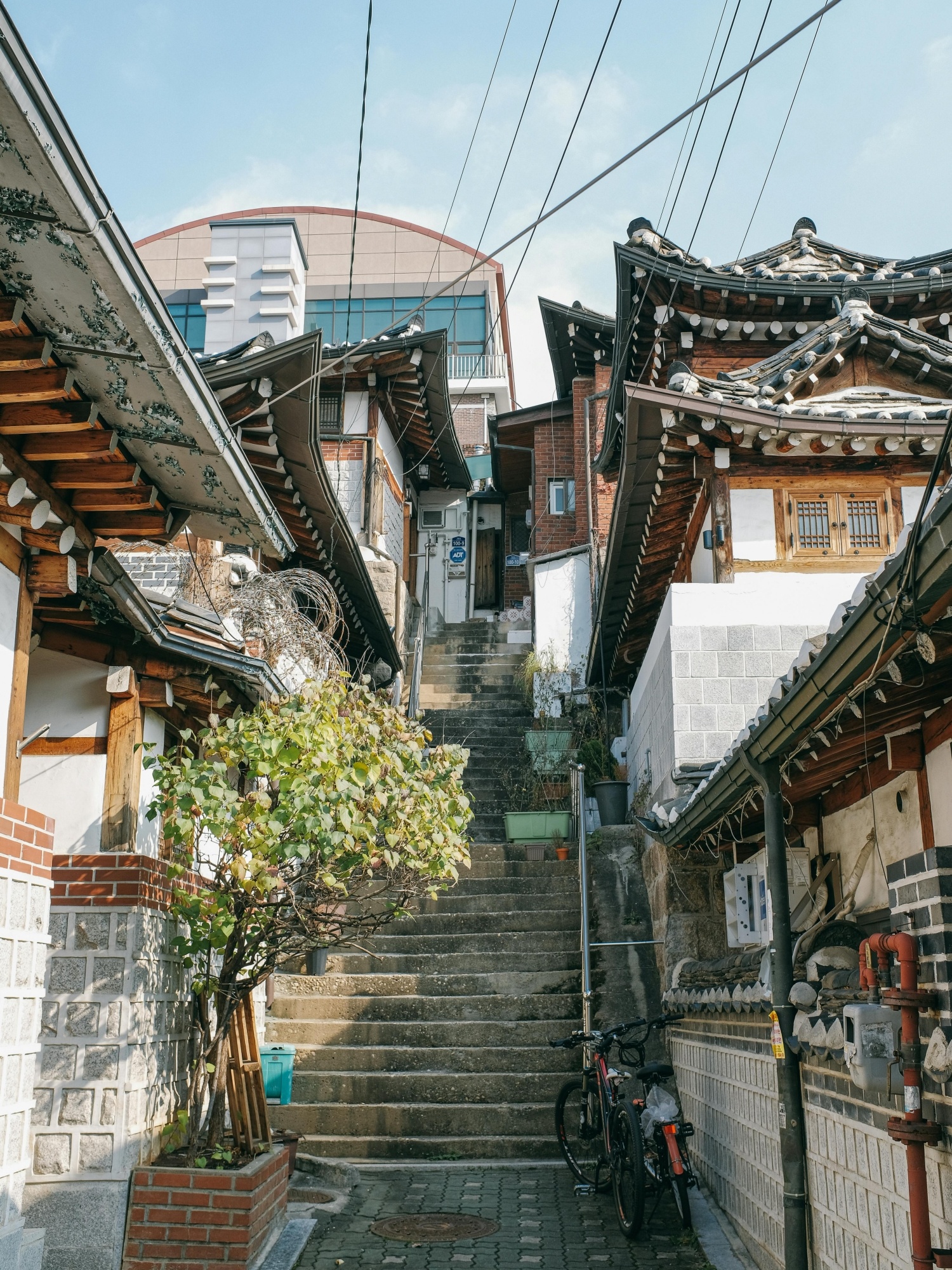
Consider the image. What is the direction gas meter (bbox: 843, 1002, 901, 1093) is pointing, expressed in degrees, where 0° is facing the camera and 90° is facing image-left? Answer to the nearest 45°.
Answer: approximately 45°

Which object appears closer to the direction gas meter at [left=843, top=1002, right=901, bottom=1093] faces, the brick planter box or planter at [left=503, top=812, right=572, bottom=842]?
the brick planter box

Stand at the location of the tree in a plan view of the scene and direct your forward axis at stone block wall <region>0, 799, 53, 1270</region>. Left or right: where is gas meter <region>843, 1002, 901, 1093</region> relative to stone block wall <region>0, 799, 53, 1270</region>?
left

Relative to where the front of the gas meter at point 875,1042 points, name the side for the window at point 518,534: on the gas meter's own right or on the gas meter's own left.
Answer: on the gas meter's own right

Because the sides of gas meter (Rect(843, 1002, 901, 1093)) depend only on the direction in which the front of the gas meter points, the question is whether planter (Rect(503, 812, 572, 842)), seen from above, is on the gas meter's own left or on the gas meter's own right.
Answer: on the gas meter's own right

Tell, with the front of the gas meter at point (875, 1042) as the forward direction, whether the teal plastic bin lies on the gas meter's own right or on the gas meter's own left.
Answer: on the gas meter's own right

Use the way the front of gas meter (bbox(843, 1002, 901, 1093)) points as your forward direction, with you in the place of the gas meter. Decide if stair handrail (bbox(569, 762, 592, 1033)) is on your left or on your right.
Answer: on your right

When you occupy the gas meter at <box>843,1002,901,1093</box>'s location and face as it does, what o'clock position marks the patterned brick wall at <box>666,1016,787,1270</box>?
The patterned brick wall is roughly at 4 o'clock from the gas meter.

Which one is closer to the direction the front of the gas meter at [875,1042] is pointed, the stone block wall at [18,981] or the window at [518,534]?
the stone block wall
